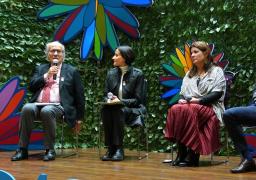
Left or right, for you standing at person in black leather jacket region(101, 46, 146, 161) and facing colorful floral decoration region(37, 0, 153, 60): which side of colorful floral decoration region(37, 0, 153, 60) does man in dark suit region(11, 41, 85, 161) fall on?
left

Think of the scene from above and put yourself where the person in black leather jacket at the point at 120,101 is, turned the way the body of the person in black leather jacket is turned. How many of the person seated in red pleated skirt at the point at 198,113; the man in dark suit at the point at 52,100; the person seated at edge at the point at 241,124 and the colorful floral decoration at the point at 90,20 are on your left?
2

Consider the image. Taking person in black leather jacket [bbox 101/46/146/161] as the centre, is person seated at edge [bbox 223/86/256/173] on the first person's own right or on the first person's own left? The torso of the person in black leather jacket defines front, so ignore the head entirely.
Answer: on the first person's own left

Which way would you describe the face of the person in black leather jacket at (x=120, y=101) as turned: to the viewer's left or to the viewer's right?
to the viewer's left

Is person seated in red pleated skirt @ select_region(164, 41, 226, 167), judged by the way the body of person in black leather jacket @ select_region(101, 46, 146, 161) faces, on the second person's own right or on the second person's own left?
on the second person's own left

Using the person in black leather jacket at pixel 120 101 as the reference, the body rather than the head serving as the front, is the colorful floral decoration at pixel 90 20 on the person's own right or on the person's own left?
on the person's own right

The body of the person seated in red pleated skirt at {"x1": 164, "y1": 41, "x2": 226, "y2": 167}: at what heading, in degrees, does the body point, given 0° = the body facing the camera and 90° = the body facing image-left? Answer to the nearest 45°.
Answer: approximately 45°

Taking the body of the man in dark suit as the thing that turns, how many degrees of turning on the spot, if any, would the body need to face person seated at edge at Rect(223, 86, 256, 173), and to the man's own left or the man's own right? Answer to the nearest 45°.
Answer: approximately 90° to the man's own left

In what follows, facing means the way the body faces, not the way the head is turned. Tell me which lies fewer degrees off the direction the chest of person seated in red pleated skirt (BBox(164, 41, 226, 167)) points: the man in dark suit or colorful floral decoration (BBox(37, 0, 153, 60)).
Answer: the man in dark suit

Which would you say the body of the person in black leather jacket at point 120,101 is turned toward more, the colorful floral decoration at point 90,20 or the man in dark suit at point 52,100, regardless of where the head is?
the man in dark suit

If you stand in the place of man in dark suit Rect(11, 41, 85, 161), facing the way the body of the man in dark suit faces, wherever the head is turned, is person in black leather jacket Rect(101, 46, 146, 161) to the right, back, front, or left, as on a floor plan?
left
